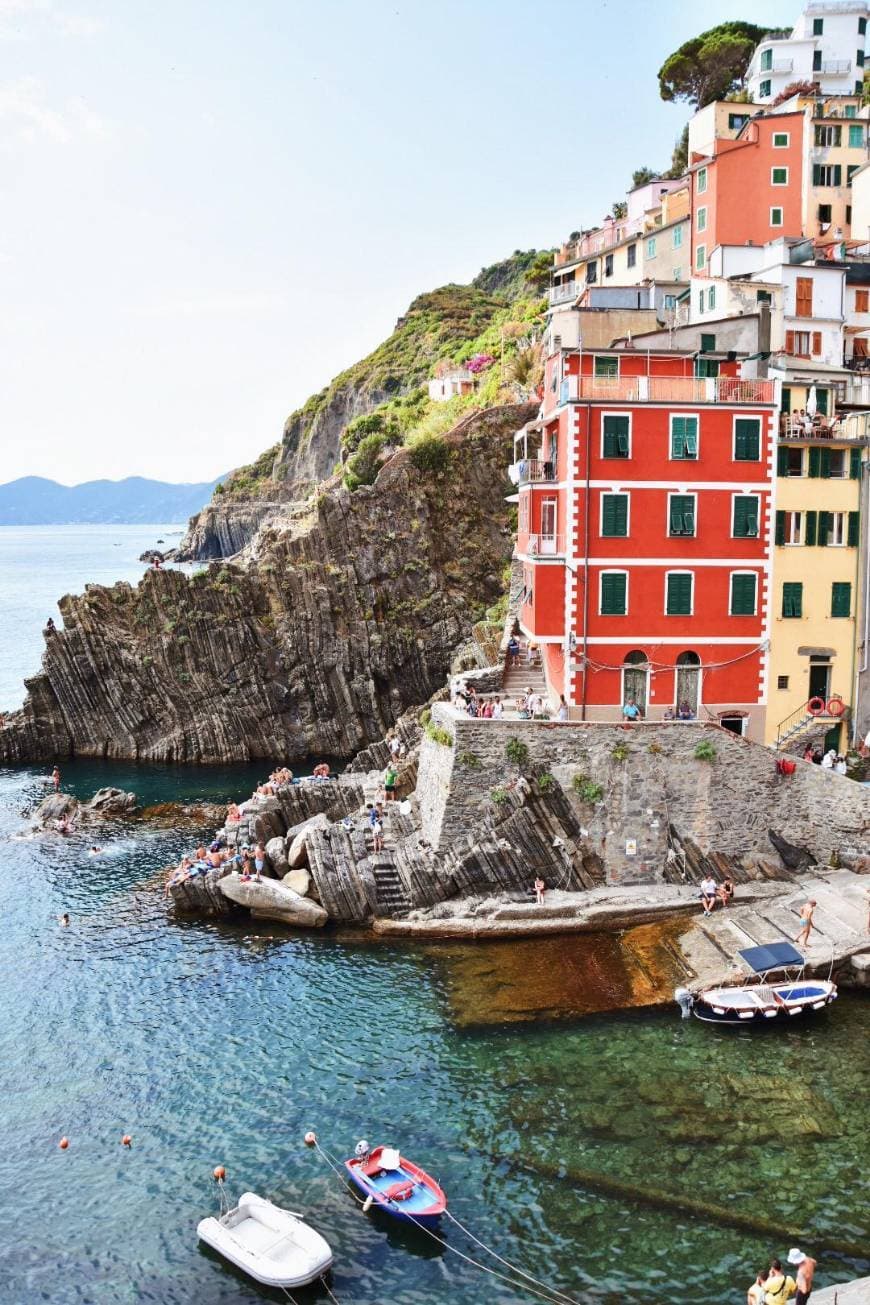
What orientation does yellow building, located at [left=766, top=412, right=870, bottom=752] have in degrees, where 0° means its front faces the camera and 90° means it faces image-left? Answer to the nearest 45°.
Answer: approximately 0°

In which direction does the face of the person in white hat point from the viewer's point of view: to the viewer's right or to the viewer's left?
to the viewer's left

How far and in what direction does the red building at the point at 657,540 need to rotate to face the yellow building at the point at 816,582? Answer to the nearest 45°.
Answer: approximately 90° to its left
